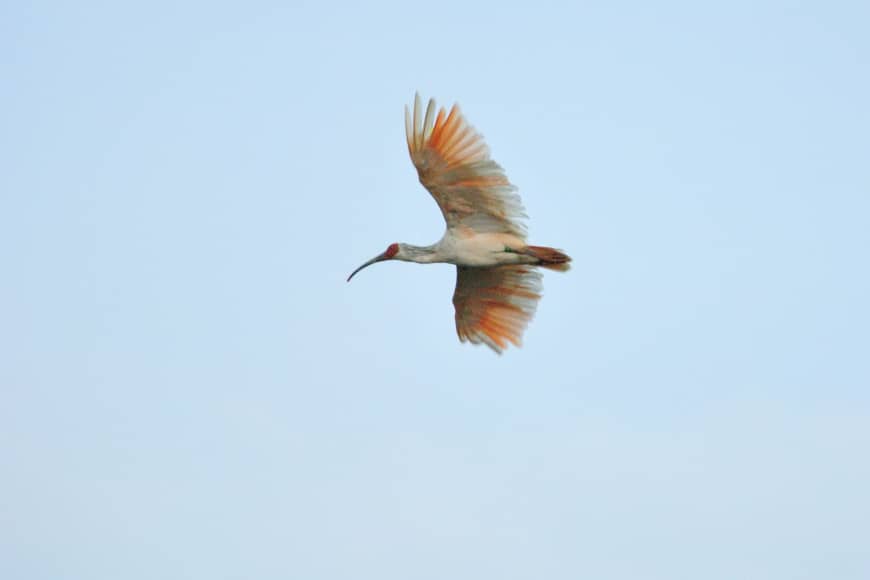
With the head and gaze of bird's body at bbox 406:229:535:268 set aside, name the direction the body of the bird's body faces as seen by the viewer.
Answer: to the viewer's left
